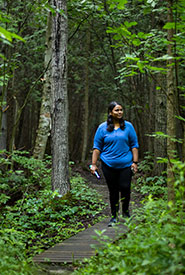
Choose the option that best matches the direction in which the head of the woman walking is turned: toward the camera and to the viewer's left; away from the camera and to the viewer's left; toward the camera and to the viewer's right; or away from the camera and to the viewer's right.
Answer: toward the camera and to the viewer's right

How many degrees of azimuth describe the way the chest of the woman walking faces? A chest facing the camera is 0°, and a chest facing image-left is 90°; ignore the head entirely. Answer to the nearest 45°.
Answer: approximately 0°

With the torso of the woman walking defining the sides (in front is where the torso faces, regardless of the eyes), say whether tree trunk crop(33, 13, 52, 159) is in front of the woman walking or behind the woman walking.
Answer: behind
